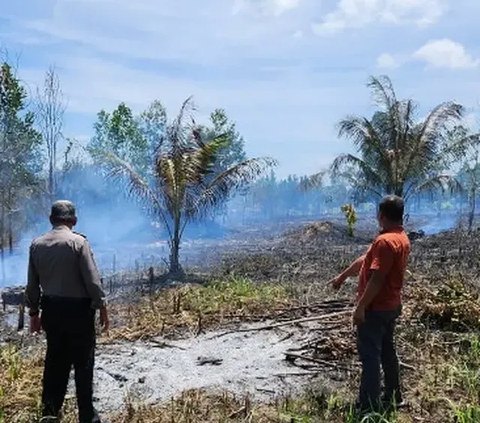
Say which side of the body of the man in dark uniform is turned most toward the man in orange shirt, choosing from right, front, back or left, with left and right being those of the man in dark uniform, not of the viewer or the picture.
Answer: right

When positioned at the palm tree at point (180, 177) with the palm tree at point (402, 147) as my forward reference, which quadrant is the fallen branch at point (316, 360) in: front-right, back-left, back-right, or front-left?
back-right

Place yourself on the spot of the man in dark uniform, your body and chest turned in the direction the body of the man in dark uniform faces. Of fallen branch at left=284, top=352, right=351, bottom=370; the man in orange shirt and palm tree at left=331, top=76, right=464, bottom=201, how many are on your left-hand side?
0

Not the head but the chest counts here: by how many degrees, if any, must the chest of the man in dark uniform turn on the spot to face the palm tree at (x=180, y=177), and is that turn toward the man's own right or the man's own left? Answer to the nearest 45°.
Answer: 0° — they already face it

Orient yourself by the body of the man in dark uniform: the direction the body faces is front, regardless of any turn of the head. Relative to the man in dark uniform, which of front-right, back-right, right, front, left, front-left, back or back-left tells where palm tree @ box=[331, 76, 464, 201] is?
front-right

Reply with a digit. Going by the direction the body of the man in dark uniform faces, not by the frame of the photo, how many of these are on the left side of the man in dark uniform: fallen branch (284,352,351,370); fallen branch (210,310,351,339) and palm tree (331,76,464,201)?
0

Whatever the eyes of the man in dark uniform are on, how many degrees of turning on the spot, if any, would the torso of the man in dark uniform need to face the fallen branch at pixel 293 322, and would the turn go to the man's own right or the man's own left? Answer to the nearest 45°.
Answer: approximately 45° to the man's own right

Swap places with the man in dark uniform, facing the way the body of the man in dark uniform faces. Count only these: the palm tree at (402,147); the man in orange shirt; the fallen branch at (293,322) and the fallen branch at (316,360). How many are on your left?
0

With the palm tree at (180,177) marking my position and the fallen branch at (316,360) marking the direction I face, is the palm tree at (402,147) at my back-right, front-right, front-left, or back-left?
back-left

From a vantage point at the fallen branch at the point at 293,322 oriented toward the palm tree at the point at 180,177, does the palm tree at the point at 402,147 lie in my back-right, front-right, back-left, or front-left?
front-right

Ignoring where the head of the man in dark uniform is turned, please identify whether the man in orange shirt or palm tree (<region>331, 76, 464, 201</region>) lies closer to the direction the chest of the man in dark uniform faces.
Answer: the palm tree

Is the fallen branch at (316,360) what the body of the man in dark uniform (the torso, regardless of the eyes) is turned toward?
no

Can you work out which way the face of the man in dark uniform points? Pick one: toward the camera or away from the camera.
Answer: away from the camera

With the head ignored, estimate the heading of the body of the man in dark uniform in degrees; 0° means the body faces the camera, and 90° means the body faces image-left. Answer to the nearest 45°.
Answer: approximately 180°

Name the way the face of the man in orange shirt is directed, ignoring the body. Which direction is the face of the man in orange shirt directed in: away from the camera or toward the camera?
away from the camera
